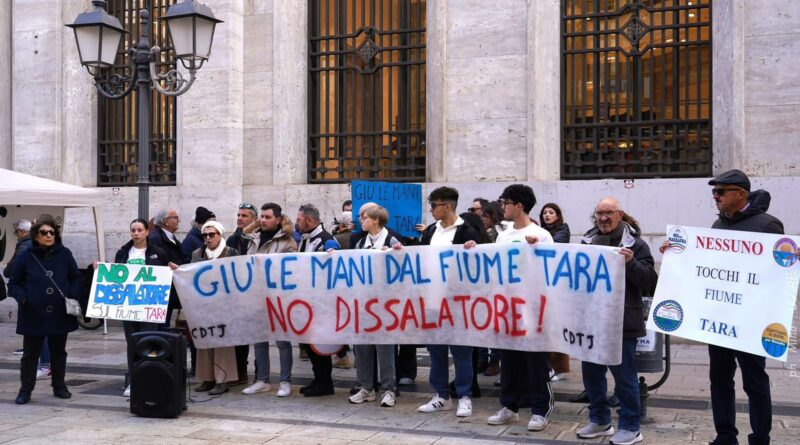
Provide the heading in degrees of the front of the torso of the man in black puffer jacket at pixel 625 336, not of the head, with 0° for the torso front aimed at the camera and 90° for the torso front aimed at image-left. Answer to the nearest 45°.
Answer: approximately 45°

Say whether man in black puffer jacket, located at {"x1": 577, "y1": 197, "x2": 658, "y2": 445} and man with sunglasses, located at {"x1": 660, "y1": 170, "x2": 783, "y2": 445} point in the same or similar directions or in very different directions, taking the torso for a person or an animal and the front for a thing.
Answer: same or similar directions

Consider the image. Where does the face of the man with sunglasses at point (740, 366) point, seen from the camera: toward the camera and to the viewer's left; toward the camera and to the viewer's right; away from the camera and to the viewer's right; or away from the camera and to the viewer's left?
toward the camera and to the viewer's left

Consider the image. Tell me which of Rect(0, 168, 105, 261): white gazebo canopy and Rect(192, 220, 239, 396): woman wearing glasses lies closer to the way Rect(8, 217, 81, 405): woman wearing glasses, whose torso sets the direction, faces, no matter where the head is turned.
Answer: the woman wearing glasses

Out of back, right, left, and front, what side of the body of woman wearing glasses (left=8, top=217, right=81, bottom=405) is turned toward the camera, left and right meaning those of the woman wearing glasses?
front

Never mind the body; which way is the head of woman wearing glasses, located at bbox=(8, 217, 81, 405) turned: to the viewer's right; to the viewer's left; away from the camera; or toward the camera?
toward the camera

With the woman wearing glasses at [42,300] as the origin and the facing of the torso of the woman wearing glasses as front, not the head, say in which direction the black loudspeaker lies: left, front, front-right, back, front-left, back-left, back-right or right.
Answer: front-left

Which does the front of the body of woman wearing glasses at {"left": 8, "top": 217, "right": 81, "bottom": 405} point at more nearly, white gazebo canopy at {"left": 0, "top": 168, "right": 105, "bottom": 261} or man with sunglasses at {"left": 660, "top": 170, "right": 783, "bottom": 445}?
the man with sunglasses

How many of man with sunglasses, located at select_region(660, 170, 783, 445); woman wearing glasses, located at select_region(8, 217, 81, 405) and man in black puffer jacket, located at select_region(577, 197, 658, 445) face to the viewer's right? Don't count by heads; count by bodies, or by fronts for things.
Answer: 0

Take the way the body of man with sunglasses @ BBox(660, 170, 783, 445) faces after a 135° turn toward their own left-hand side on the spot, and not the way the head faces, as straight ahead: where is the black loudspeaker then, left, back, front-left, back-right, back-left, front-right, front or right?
back

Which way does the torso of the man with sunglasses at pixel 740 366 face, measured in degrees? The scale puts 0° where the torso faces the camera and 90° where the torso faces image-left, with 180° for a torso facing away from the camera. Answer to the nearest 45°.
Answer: approximately 45°
